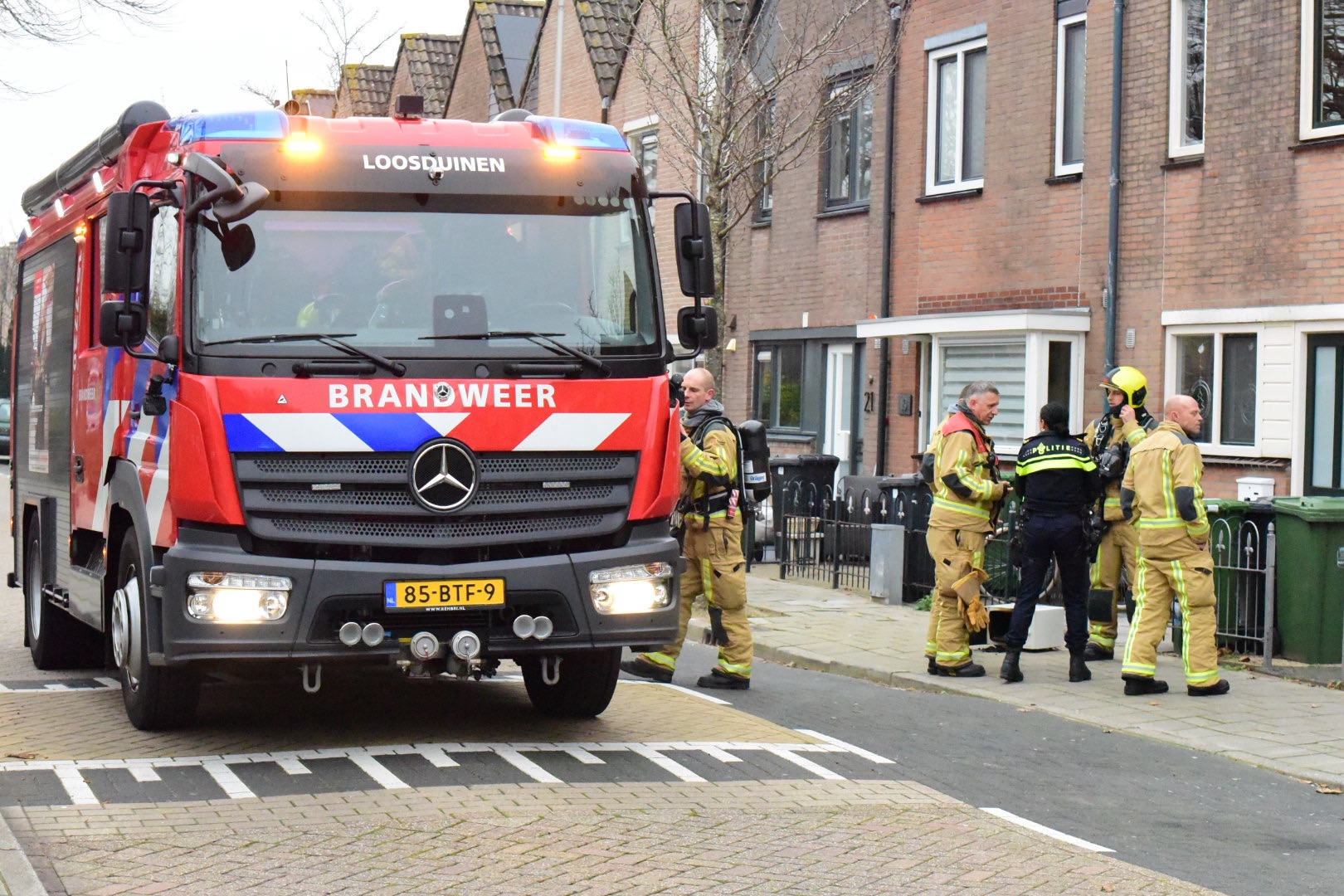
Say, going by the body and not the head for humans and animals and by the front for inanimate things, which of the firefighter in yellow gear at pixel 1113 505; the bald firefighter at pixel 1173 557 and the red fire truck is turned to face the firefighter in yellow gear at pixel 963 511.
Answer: the firefighter in yellow gear at pixel 1113 505

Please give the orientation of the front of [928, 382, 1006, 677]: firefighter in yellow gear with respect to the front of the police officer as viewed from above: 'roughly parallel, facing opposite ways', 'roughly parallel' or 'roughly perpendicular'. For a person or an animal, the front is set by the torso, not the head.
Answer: roughly perpendicular

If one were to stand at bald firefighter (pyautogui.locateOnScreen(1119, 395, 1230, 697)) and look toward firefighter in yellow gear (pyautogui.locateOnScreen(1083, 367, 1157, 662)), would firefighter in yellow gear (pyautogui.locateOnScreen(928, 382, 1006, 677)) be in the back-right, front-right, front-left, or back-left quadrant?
front-left

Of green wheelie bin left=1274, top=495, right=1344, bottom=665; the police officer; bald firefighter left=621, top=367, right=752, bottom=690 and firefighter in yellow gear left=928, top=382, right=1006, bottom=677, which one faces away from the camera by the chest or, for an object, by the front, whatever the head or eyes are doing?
the police officer

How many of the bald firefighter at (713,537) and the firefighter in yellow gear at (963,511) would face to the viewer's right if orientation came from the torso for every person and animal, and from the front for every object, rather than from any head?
1

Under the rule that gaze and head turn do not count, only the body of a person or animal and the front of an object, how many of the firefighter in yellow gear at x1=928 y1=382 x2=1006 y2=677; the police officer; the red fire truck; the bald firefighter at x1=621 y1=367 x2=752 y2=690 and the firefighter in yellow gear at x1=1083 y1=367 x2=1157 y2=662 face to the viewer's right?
1

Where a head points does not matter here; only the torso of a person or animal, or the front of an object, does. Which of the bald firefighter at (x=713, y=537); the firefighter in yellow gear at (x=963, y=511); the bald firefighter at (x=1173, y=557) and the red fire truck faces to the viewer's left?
the bald firefighter at (x=713, y=537)

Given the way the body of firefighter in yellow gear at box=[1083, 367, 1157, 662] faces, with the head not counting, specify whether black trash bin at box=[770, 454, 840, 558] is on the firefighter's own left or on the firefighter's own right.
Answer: on the firefighter's own right

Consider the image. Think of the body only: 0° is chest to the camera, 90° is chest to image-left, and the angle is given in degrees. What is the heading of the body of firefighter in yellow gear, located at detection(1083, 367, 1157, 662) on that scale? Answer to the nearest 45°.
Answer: approximately 45°

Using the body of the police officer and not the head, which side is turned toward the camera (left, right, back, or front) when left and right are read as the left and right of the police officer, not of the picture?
back

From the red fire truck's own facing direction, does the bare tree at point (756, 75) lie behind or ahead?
behind

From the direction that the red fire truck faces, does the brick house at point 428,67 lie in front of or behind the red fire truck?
behind

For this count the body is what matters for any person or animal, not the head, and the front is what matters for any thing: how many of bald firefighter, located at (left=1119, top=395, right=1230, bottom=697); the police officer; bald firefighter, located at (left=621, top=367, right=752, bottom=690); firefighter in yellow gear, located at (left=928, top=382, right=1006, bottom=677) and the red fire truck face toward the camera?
1

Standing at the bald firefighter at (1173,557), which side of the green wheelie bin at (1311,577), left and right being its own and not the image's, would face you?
front

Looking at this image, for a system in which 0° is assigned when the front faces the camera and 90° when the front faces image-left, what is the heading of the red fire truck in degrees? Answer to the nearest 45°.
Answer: approximately 0°
